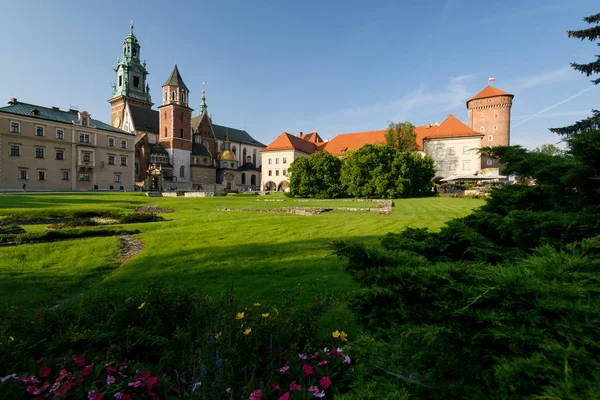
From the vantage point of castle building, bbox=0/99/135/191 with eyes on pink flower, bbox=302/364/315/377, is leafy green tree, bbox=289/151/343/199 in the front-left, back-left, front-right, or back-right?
front-left

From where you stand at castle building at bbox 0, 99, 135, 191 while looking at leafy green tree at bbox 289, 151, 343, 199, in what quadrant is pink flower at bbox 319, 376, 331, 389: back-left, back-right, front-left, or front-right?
front-right

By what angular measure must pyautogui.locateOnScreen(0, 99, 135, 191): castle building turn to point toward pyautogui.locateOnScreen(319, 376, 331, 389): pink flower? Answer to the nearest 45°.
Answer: approximately 45° to its right

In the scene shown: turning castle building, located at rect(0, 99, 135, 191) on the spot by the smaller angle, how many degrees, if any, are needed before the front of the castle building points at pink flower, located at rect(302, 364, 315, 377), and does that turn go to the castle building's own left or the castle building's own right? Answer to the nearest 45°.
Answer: approximately 45° to the castle building's own right

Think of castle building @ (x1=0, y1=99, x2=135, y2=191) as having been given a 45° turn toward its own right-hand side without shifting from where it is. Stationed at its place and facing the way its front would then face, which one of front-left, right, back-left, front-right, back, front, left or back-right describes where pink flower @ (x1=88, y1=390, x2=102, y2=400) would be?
front

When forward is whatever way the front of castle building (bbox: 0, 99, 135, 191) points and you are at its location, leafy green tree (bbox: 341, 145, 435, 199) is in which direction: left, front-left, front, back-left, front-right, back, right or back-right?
front

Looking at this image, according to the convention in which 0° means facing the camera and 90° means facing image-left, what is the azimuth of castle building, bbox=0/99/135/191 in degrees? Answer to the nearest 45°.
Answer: approximately 315°

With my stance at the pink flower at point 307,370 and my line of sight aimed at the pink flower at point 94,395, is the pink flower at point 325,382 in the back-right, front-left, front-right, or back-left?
back-left

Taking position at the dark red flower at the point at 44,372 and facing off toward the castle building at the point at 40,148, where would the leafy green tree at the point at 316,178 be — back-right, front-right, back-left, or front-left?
front-right

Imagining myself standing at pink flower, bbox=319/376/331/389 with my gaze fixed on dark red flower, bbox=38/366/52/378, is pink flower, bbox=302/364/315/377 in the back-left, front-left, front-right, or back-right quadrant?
front-right

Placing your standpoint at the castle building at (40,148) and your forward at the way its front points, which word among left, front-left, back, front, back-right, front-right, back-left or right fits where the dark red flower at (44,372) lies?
front-right
